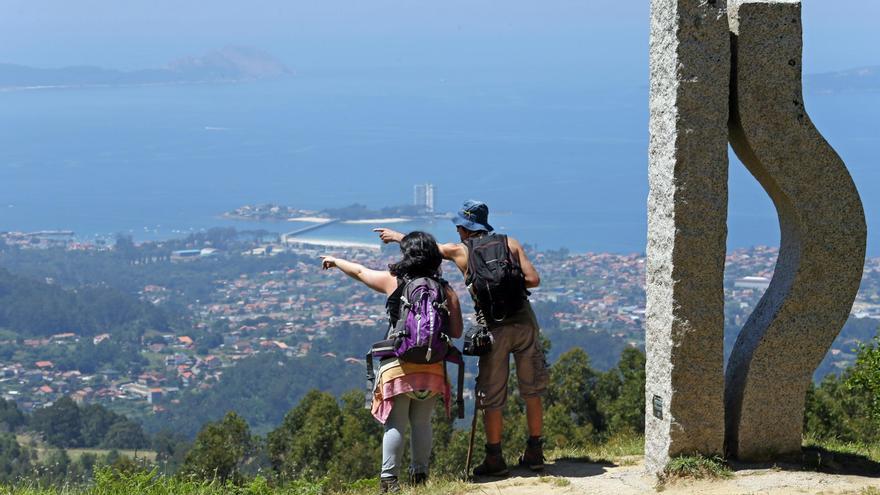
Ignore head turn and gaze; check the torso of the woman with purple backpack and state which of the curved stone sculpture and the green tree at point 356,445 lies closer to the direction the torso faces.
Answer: the green tree

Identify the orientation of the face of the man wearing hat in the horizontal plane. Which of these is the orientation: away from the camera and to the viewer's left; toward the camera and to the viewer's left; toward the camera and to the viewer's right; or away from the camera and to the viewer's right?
away from the camera and to the viewer's left

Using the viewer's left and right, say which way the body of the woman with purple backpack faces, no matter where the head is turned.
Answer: facing away from the viewer and to the left of the viewer

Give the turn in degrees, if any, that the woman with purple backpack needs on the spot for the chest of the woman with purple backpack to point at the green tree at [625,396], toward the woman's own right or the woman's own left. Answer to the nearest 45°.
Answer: approximately 45° to the woman's own right

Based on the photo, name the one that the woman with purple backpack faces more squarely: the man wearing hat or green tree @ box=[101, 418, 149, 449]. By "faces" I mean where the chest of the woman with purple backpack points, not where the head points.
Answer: the green tree

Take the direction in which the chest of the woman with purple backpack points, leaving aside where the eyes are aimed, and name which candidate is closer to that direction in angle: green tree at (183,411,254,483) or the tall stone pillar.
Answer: the green tree

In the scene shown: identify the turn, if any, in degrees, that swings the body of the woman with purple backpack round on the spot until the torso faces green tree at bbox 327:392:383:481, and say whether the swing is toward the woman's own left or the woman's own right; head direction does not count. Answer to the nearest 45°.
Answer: approximately 45° to the woman's own right

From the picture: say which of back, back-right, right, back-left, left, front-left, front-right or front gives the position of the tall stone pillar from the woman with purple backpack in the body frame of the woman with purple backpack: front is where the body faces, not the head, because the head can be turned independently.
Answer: back-right

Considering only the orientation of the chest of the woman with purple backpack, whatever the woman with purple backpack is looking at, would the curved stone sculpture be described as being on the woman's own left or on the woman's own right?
on the woman's own right

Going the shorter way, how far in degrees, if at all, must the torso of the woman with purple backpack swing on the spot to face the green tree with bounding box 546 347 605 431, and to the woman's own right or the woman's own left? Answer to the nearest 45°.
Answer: approximately 45° to the woman's own right

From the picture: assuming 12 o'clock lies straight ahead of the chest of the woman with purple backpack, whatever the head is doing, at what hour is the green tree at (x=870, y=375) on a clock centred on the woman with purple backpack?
The green tree is roughly at 2 o'clock from the woman with purple backpack.

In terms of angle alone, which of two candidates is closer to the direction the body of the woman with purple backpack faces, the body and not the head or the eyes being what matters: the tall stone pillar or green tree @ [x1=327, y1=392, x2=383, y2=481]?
the green tree
